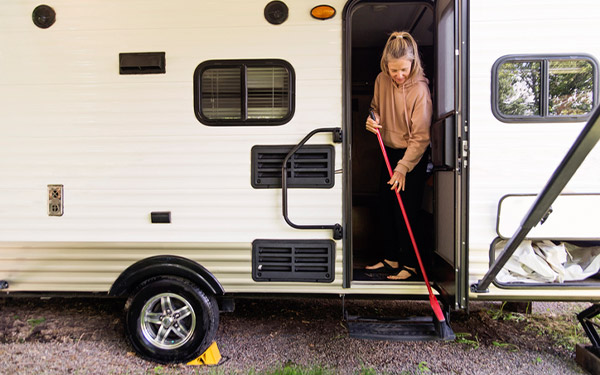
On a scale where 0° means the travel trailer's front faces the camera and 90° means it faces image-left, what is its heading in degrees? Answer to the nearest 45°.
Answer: approximately 270°

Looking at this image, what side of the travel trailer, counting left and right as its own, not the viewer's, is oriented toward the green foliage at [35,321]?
back

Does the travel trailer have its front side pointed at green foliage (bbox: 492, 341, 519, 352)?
yes

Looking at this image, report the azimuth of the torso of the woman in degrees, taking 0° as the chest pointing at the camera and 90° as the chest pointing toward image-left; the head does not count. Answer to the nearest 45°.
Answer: approximately 45°

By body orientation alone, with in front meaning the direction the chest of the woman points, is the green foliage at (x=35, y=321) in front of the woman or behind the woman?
in front
